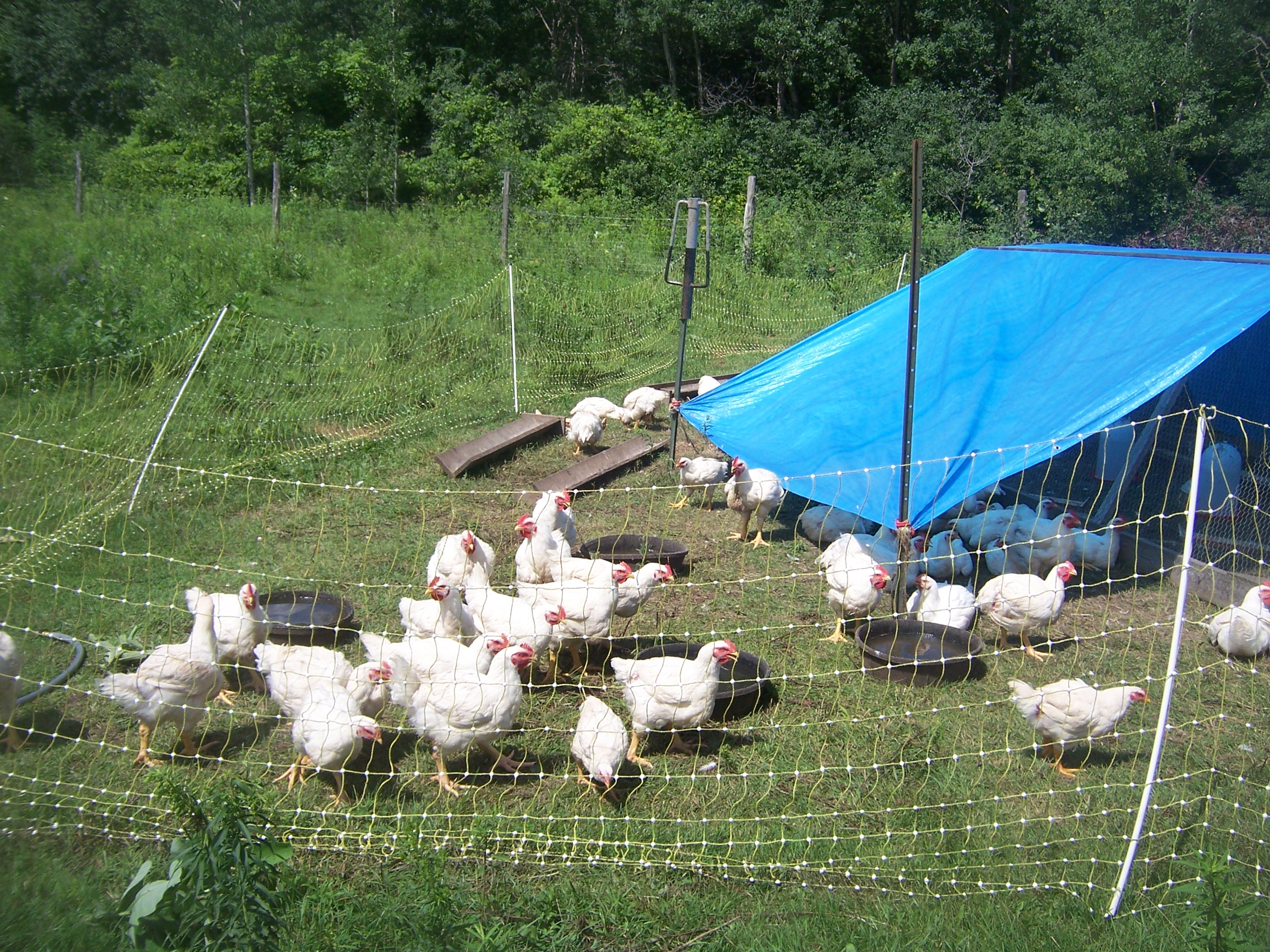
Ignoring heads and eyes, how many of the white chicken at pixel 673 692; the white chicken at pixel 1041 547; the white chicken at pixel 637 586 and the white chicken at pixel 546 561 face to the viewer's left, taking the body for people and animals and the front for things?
1

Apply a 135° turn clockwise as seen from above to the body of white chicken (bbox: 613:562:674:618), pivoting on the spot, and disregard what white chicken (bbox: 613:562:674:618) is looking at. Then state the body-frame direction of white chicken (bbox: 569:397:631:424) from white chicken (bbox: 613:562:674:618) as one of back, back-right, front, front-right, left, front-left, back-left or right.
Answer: back-right

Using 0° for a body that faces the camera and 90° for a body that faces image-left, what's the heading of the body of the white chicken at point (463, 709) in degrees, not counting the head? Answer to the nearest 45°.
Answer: approximately 270°

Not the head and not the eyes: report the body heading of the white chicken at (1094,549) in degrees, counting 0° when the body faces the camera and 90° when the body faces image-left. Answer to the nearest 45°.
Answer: approximately 270°

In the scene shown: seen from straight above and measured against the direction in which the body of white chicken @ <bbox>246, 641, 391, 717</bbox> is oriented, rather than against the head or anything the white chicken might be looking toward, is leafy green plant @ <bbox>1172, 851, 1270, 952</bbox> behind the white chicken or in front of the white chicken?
in front

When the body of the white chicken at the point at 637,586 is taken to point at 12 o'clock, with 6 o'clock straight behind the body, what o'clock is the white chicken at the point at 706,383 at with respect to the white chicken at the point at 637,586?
the white chicken at the point at 706,383 is roughly at 9 o'clock from the white chicken at the point at 637,586.

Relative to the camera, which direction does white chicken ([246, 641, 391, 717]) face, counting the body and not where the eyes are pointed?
to the viewer's right

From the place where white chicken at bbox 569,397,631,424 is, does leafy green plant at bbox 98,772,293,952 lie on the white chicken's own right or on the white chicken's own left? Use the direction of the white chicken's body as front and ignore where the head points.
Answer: on the white chicken's own right

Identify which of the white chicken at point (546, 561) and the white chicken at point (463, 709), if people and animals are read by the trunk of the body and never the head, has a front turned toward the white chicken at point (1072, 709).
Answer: the white chicken at point (463, 709)

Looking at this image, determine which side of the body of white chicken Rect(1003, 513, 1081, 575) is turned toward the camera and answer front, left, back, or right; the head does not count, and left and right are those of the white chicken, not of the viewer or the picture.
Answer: right

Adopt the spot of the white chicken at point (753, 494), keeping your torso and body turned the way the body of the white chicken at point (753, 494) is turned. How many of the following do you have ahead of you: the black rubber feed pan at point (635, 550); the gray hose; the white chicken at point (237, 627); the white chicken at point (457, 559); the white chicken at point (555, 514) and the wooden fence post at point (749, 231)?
5
